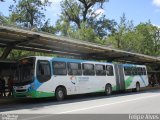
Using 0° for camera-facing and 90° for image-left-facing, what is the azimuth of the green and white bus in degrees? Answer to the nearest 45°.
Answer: approximately 45°
